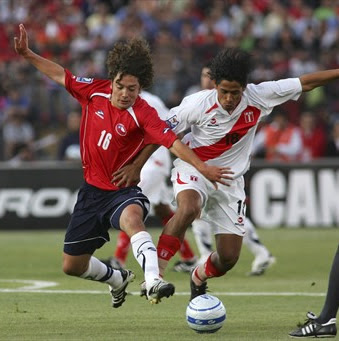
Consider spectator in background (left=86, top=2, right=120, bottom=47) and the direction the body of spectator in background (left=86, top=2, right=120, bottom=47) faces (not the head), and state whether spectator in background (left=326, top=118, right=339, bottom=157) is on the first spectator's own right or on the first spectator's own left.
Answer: on the first spectator's own left

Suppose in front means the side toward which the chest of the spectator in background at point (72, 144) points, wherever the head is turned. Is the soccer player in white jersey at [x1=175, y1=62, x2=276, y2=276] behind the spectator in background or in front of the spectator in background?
in front

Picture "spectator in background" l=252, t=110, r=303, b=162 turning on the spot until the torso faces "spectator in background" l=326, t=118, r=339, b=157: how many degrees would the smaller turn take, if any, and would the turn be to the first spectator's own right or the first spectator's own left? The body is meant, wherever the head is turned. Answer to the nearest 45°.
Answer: approximately 90° to the first spectator's own left

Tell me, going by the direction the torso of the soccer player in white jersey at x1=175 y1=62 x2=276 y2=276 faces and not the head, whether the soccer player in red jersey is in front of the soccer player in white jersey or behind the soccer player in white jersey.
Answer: in front

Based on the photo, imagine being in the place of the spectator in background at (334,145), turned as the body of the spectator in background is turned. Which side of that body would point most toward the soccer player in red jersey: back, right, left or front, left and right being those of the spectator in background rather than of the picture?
front

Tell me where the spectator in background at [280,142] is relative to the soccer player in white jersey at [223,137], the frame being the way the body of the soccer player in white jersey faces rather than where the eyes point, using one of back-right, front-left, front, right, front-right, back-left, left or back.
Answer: back

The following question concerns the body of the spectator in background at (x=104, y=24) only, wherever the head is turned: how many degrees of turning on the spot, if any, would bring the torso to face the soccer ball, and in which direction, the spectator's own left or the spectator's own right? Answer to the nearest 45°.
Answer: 0° — they already face it

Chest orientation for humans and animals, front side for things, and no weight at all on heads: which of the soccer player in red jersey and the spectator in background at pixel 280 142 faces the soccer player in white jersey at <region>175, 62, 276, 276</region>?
the spectator in background

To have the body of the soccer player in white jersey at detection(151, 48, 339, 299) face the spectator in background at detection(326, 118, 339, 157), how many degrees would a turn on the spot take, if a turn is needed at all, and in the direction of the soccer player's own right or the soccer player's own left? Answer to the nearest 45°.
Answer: approximately 180°

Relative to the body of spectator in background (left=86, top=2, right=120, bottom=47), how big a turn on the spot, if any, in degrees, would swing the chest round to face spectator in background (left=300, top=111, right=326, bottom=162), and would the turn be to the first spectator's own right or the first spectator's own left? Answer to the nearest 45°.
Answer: approximately 45° to the first spectator's own left

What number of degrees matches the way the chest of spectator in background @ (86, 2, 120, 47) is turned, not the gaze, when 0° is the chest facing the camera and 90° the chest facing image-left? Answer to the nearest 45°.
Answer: approximately 0°

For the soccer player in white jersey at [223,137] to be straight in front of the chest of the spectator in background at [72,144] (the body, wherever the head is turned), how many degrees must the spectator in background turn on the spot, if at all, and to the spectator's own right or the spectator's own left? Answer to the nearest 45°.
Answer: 0° — they already face them

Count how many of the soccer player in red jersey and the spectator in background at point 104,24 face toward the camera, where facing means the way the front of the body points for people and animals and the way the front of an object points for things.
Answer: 2
